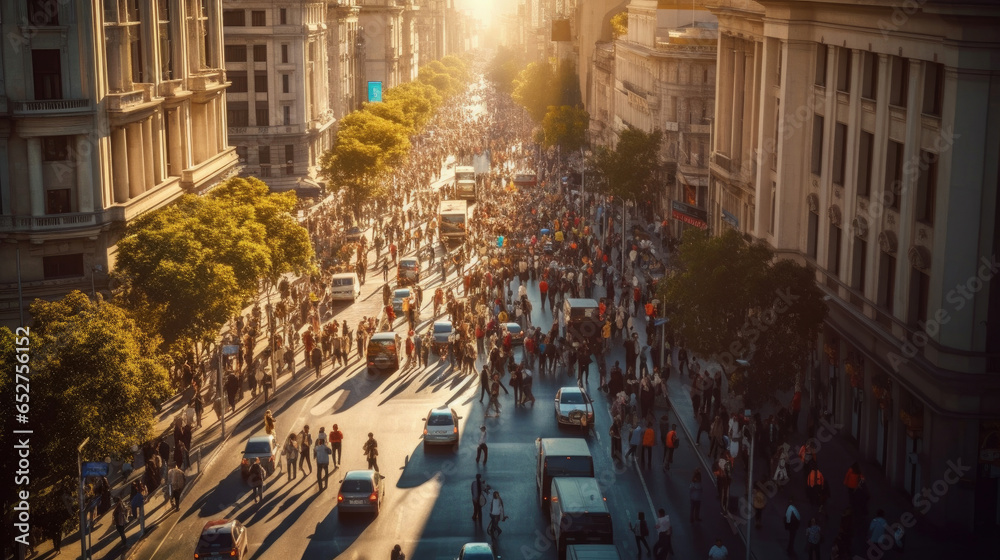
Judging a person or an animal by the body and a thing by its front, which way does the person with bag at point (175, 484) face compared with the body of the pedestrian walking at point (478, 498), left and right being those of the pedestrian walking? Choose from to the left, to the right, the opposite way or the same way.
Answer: the same way

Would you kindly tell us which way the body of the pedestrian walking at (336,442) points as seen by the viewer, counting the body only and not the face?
away from the camera

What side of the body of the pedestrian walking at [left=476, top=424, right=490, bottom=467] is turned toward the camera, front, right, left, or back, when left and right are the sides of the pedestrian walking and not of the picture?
back

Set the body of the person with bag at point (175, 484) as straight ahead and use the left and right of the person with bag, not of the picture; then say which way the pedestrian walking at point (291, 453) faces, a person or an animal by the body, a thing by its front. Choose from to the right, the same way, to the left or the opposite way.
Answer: the same way

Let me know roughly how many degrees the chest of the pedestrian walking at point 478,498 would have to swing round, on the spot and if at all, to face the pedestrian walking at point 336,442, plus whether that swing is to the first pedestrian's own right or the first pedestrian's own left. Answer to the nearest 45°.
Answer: approximately 45° to the first pedestrian's own left

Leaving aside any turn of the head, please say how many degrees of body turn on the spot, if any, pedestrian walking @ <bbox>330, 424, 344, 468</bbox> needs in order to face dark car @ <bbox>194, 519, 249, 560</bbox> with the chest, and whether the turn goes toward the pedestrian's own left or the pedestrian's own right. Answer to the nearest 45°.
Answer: approximately 45° to the pedestrian's own right

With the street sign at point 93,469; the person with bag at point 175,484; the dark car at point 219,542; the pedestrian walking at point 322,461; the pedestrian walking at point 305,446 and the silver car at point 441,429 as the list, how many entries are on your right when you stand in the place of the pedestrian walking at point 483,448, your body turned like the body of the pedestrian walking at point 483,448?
0

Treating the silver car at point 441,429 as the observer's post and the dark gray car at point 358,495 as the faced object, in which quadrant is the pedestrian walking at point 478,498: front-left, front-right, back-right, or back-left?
front-left

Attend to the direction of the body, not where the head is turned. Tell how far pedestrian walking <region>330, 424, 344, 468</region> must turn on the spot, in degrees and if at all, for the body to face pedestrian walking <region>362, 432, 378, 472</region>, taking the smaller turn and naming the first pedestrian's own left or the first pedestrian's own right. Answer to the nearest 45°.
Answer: approximately 90° to the first pedestrian's own left

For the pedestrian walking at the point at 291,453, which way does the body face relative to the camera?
away from the camera

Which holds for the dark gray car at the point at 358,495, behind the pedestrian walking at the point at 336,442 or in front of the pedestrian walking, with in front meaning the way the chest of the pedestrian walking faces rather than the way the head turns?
behind

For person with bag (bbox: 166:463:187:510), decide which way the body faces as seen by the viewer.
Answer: away from the camera

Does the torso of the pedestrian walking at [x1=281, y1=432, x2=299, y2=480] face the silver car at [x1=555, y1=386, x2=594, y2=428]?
no

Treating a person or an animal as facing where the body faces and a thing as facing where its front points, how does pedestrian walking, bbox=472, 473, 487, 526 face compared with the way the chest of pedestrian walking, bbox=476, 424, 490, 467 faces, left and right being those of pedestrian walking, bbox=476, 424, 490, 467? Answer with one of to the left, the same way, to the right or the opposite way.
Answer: the same way

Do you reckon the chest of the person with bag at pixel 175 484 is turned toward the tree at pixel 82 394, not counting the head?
no

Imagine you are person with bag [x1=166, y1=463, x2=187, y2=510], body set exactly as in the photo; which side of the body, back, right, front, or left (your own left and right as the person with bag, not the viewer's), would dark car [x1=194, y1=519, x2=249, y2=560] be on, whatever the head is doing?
back
